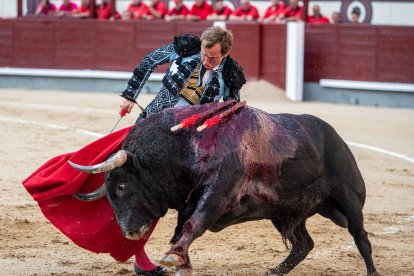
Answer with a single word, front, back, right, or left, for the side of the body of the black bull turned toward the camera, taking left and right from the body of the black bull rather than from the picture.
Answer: left

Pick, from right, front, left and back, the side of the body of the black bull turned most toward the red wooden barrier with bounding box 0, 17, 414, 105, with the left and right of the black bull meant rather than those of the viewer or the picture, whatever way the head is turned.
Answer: right

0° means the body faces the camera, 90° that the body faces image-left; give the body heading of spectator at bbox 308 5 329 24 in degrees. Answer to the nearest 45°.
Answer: approximately 0°

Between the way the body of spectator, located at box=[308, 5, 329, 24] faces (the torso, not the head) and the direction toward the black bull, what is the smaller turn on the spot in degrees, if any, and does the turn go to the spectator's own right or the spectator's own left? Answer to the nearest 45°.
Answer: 0° — they already face it

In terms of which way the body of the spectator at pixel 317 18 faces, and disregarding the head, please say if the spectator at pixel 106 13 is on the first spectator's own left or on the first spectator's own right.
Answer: on the first spectator's own right

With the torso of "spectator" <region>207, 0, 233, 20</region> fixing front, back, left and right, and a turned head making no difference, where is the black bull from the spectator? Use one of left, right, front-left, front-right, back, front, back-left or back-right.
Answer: front-left

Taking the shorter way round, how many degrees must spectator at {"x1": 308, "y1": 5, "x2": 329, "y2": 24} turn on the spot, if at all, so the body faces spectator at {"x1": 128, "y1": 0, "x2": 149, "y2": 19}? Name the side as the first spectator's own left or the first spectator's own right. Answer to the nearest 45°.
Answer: approximately 90° to the first spectator's own right

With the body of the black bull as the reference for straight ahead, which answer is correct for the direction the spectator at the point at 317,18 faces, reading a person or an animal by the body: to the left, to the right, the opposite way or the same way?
to the left

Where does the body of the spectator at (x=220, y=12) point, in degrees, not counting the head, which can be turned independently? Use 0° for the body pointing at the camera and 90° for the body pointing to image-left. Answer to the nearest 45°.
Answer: approximately 45°

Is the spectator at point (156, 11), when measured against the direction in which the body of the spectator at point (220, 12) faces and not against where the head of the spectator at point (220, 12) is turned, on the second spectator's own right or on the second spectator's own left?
on the second spectator's own right

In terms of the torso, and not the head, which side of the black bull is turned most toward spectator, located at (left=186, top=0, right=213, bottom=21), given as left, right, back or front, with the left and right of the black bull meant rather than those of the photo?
right

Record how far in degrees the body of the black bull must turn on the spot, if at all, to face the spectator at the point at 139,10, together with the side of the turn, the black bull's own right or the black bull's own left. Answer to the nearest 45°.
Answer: approximately 90° to the black bull's own right

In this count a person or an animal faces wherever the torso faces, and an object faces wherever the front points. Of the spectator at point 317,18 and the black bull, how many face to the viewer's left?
1
